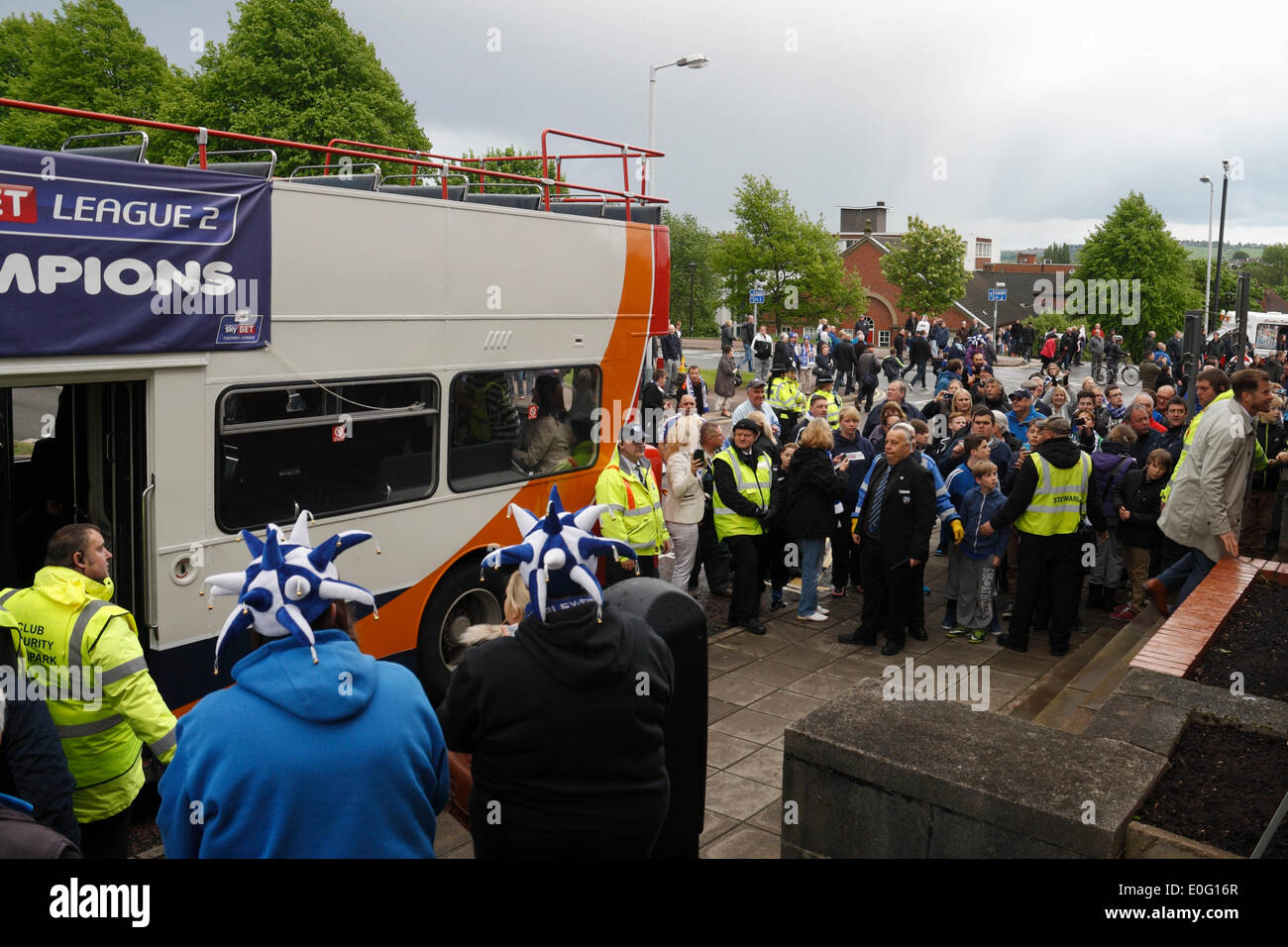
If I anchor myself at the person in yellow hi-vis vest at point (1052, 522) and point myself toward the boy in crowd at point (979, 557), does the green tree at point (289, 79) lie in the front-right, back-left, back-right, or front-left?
front-right

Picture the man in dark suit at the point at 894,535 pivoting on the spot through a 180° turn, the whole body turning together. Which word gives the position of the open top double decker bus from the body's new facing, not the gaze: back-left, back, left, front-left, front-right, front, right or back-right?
back

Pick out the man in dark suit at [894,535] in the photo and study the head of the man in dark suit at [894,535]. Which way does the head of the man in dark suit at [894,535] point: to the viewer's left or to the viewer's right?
to the viewer's left

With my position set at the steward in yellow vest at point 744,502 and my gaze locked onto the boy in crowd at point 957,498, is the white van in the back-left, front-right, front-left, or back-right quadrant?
front-left
